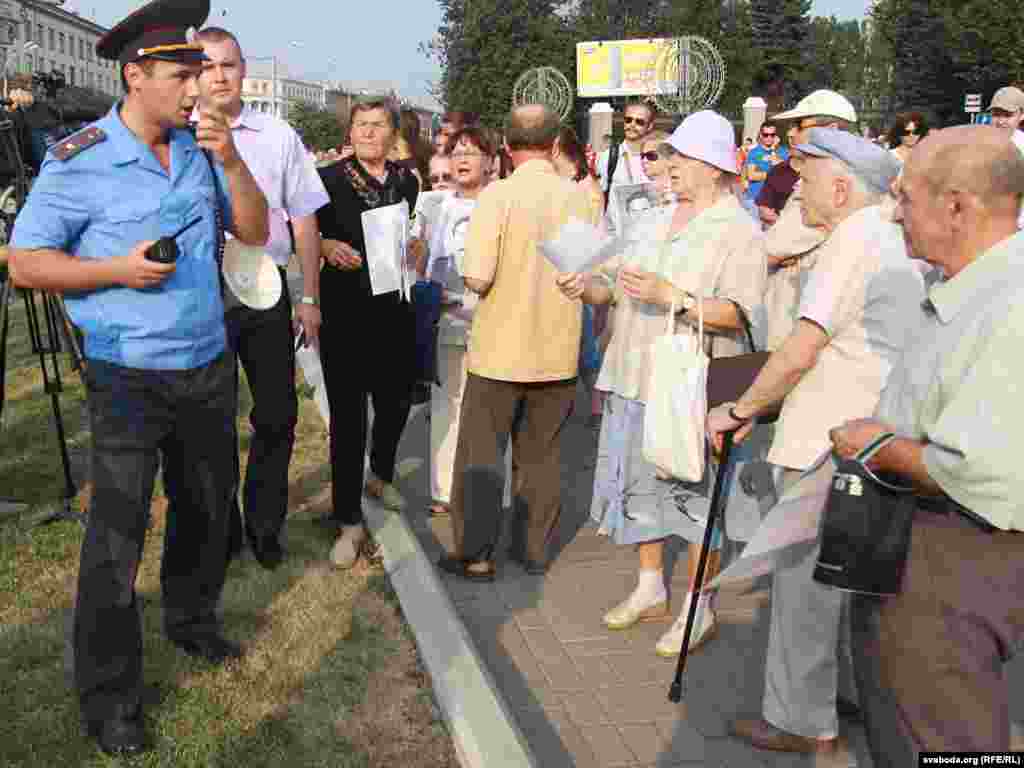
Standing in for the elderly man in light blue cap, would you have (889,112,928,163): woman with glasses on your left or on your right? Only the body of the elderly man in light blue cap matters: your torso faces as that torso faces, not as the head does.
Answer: on your right

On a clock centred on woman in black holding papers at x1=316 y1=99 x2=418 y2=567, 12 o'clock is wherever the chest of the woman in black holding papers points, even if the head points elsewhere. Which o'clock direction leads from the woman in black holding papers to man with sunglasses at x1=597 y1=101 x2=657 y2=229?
The man with sunglasses is roughly at 7 o'clock from the woman in black holding papers.

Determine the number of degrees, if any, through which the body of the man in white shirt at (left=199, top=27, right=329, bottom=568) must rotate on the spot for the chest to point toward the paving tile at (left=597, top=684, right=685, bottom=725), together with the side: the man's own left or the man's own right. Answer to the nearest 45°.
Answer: approximately 45° to the man's own left

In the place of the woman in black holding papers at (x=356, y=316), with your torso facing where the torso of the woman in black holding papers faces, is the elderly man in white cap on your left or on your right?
on your left

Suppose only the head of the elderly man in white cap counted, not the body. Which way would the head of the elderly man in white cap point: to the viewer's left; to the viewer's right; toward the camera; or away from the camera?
to the viewer's left

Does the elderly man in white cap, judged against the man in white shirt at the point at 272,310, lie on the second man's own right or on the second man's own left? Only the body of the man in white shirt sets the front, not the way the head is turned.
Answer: on the second man's own left

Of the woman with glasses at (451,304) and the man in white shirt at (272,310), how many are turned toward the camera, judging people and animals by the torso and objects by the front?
2

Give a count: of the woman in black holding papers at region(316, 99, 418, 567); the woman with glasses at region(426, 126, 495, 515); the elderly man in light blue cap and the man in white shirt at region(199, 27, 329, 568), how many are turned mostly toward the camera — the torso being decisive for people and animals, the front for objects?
3

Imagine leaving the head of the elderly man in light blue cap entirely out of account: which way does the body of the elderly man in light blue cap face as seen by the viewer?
to the viewer's left

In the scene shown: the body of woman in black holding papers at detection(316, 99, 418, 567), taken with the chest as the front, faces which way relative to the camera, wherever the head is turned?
toward the camera

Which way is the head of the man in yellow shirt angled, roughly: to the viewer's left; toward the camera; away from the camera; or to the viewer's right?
away from the camera

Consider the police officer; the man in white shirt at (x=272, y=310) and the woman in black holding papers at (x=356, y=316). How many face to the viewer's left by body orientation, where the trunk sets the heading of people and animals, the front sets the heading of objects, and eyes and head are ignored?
0

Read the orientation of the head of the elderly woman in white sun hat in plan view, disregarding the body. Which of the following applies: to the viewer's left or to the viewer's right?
to the viewer's left

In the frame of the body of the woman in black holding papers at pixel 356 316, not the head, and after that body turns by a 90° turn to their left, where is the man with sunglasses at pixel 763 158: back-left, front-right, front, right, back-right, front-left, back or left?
front-left

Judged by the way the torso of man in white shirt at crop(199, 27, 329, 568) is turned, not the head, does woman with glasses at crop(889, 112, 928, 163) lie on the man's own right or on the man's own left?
on the man's own left
